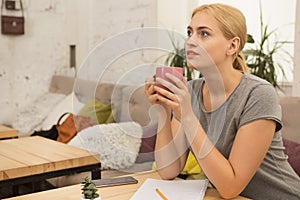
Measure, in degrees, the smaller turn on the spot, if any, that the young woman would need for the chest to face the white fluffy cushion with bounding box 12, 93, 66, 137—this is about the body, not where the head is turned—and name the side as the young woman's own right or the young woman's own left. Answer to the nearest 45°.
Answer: approximately 90° to the young woman's own right

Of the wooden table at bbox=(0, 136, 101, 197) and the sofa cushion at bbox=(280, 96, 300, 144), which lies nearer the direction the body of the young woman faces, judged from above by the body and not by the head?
the wooden table

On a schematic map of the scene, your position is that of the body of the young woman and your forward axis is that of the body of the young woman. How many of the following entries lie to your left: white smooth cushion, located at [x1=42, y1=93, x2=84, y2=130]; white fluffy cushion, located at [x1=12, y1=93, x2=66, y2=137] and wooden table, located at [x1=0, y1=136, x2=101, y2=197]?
0

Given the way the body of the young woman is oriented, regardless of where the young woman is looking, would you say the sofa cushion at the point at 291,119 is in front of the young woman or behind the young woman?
behind

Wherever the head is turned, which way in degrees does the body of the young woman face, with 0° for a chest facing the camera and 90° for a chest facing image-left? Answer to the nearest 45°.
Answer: approximately 45°

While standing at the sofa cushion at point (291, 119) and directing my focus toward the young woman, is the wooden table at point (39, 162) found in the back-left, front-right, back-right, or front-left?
front-right

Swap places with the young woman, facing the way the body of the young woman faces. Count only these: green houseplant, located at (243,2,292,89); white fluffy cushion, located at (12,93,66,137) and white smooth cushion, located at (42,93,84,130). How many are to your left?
0

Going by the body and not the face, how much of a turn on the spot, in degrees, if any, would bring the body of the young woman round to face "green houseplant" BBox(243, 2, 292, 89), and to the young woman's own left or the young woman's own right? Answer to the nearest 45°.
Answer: approximately 135° to the young woman's own right
